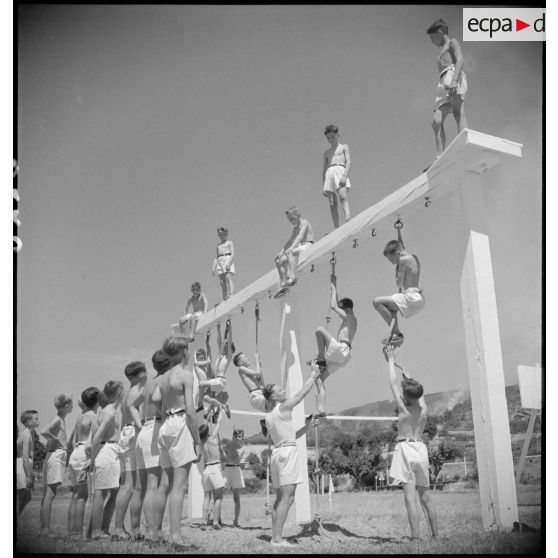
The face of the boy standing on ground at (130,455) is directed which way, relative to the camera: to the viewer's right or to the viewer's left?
to the viewer's right

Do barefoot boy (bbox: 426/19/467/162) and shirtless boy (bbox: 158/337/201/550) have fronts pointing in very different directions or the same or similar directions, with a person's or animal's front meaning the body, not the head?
very different directions

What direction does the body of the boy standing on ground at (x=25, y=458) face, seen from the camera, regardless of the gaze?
to the viewer's right

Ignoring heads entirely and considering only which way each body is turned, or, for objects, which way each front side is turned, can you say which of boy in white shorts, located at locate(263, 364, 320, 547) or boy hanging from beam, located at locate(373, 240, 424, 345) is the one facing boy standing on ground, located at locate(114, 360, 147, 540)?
the boy hanging from beam

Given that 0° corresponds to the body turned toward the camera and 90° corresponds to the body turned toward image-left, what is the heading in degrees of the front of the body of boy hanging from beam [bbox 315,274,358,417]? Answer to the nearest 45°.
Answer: approximately 90°

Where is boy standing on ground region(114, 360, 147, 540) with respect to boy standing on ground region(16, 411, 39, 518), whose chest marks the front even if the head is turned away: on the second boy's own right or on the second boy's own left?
on the second boy's own right

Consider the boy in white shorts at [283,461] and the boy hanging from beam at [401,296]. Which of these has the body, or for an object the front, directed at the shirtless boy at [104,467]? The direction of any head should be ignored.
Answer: the boy hanging from beam

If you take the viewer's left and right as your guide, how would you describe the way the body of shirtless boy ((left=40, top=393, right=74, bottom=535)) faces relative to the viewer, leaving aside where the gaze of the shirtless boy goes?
facing to the right of the viewer

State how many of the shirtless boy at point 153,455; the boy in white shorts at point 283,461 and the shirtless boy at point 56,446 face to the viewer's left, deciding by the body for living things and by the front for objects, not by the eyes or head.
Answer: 0
